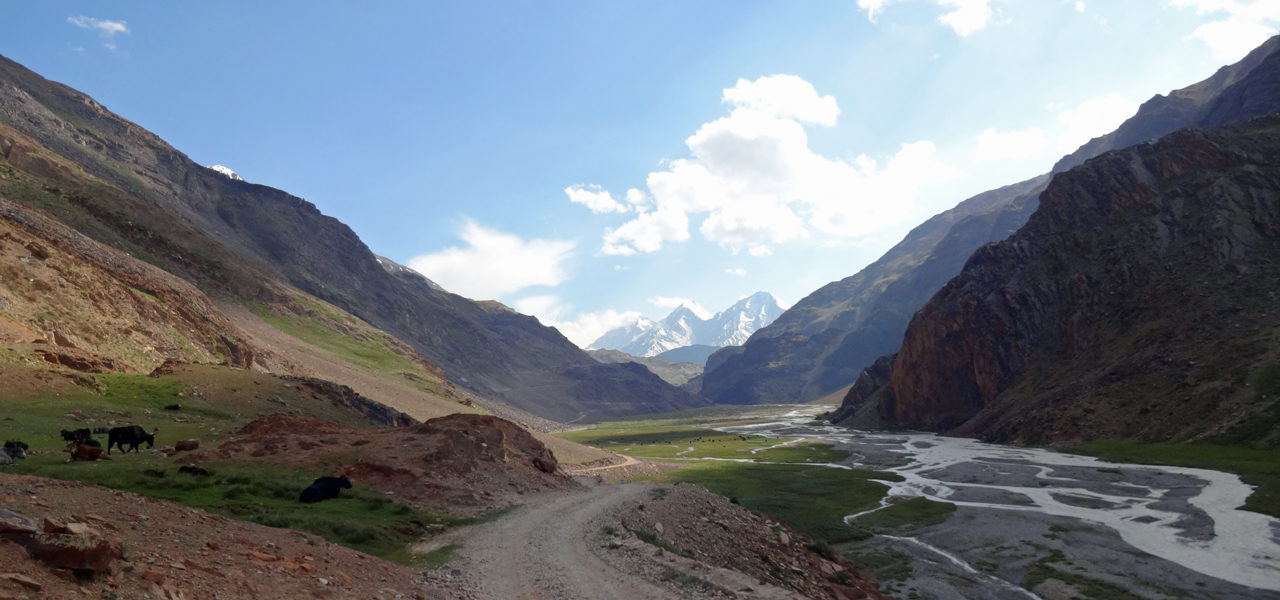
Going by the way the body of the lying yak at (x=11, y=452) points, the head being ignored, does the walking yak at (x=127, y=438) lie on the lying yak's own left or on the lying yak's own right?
on the lying yak's own left

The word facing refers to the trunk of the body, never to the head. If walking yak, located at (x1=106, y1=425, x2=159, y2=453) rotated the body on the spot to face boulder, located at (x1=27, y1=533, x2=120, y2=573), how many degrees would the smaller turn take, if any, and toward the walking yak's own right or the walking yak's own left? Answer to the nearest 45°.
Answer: approximately 90° to the walking yak's own right

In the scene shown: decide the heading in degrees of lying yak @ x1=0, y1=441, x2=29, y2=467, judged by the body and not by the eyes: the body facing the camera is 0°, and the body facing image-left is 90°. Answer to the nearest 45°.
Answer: approximately 270°

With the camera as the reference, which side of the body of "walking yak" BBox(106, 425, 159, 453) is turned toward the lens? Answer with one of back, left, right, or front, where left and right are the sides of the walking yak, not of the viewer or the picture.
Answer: right
